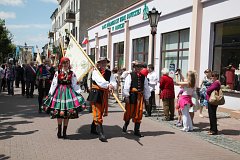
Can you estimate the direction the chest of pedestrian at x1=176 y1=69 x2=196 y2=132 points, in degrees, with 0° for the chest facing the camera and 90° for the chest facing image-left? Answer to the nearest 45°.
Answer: approximately 90°

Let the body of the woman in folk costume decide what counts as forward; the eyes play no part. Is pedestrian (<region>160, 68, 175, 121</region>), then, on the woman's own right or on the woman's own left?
on the woman's own left

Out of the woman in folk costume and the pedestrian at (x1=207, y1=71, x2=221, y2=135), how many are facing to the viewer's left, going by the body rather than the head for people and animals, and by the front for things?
1

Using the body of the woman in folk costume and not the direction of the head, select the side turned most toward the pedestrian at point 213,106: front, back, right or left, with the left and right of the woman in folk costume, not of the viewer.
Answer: left

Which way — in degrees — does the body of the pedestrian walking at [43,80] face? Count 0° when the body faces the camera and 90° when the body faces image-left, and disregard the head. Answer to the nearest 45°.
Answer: approximately 0°

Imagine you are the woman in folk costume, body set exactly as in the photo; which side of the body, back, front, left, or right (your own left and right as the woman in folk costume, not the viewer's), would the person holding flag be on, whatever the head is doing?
left

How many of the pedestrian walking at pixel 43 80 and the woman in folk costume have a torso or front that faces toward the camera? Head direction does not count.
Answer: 2

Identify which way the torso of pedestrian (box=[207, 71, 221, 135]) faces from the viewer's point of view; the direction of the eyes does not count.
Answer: to the viewer's left

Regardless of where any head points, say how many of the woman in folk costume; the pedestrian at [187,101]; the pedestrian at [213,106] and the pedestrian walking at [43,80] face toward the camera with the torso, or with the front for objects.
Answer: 2
